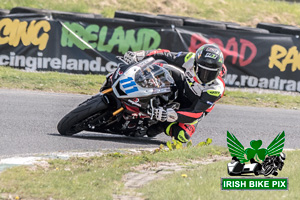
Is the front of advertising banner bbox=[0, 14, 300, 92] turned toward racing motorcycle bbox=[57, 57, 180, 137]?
yes

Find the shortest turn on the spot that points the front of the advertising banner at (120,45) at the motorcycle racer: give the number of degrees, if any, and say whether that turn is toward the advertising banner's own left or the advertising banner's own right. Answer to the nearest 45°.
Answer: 0° — it already faces them

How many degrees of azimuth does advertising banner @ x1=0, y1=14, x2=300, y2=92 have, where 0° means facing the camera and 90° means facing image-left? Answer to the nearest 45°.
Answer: approximately 0°
